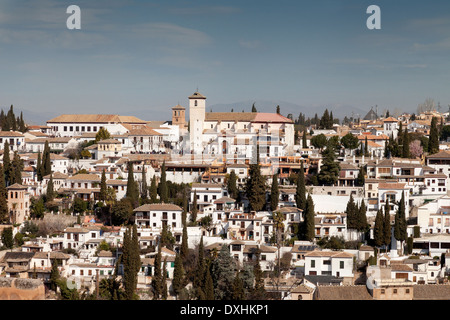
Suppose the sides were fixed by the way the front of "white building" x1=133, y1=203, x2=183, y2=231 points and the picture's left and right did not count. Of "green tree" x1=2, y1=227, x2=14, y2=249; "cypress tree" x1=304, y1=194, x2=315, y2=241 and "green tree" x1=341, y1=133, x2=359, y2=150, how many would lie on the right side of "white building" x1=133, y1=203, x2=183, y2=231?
1

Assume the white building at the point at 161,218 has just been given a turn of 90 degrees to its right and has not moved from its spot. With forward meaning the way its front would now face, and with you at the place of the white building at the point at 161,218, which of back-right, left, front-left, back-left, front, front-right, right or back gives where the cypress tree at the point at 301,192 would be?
back

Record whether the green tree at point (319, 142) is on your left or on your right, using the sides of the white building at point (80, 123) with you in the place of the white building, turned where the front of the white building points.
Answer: on your left

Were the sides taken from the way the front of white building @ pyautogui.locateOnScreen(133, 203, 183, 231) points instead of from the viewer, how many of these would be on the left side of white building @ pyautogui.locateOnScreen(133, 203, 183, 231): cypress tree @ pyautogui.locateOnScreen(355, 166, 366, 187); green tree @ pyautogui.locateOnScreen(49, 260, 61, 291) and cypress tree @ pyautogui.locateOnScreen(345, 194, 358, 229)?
2

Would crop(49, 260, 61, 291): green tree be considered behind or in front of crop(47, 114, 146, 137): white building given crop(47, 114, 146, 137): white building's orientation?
in front

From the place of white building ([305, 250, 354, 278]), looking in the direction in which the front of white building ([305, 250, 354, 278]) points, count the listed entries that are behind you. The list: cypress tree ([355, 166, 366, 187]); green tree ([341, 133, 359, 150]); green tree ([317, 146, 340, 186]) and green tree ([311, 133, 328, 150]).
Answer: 4

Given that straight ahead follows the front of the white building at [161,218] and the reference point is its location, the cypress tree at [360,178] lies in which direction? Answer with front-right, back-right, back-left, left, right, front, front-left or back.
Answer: left

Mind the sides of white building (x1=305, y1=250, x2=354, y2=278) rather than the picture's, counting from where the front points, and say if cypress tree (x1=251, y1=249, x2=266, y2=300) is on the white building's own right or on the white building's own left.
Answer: on the white building's own right

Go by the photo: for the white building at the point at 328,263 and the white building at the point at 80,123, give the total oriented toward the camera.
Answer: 2

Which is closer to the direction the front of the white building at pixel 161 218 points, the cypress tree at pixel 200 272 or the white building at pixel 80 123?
the cypress tree

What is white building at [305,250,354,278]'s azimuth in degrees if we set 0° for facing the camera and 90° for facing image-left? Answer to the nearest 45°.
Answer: approximately 0°

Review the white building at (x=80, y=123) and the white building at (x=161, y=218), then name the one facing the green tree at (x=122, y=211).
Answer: the white building at (x=80, y=123)

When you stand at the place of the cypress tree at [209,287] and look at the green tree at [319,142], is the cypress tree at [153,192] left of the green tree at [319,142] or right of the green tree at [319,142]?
left
